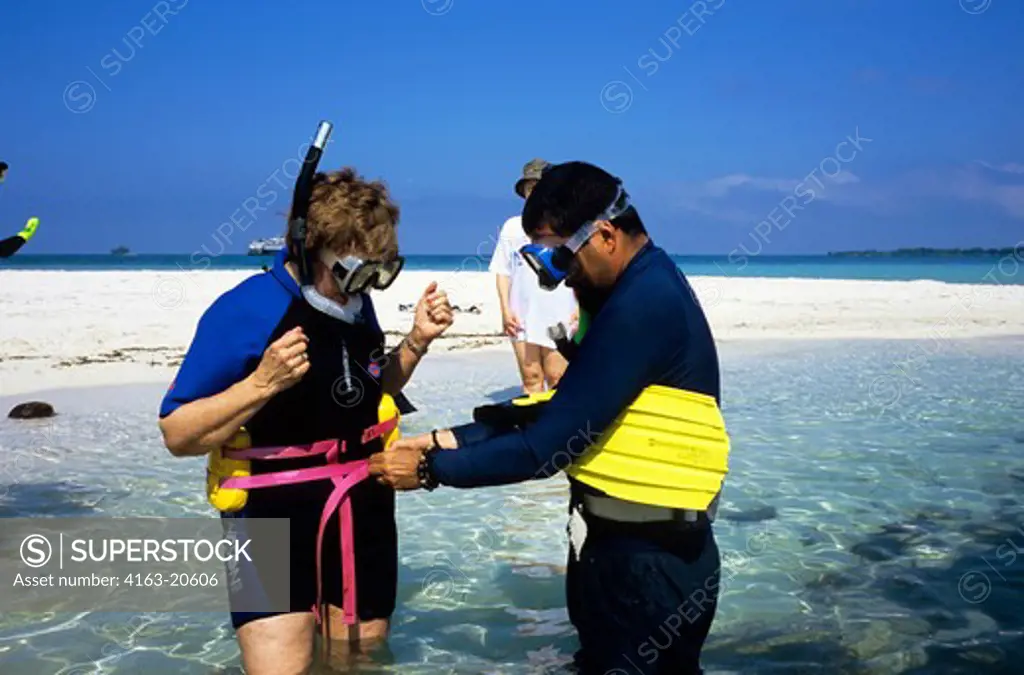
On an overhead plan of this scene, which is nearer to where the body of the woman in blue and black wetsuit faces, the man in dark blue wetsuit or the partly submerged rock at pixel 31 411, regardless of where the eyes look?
the man in dark blue wetsuit

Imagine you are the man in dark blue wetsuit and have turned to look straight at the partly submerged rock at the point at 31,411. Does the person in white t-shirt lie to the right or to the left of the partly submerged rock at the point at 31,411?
right

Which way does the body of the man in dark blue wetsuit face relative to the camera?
to the viewer's left

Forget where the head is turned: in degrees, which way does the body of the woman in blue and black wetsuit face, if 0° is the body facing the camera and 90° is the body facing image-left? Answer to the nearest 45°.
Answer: approximately 315°

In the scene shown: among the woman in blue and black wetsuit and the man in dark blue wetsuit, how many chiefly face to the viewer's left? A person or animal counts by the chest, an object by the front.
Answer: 1

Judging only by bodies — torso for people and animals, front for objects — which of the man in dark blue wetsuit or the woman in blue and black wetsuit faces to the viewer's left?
the man in dark blue wetsuit

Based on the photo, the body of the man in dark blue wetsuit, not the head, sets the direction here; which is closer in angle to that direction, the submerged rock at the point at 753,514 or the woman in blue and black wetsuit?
the woman in blue and black wetsuit

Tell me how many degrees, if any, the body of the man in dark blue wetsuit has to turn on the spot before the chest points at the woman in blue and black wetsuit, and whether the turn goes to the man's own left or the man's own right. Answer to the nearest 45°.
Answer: approximately 45° to the man's own right

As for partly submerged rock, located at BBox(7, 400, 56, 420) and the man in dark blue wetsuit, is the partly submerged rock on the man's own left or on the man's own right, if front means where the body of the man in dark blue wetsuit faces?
on the man's own right
